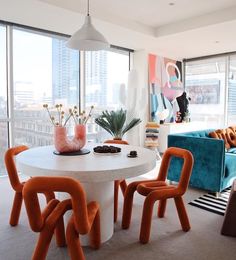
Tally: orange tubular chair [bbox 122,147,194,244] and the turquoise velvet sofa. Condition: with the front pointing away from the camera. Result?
0

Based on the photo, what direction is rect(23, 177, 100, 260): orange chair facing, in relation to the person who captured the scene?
facing away from the viewer and to the right of the viewer

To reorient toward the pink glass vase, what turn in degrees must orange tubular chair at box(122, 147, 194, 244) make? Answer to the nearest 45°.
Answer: approximately 45° to its right

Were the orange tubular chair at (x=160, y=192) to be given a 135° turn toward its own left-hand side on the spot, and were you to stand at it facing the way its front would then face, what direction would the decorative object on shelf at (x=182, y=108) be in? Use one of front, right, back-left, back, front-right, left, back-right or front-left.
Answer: left

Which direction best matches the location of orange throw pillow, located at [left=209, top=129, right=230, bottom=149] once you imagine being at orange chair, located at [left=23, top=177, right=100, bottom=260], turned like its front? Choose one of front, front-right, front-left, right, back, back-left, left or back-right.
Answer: front

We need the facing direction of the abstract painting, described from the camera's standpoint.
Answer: facing the viewer and to the right of the viewer

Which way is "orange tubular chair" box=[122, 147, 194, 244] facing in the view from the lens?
facing the viewer and to the left of the viewer

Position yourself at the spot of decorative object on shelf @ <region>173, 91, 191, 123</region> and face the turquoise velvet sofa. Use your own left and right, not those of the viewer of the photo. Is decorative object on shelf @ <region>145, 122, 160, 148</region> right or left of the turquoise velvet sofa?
right

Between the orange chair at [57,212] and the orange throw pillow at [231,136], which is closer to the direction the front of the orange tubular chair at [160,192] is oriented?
the orange chair

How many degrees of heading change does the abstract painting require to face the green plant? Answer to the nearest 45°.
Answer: approximately 90° to its right

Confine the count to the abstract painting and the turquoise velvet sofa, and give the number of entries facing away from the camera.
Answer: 0
